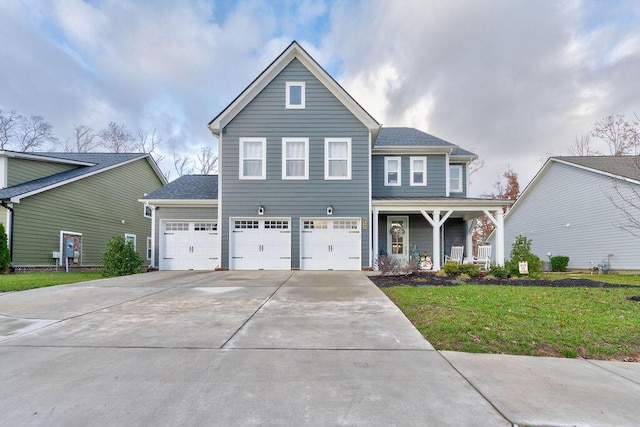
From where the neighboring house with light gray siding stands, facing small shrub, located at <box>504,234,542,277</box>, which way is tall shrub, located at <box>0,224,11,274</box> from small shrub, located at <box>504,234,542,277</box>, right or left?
right

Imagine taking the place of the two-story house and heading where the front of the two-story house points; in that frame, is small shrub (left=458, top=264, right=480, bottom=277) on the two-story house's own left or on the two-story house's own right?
on the two-story house's own left

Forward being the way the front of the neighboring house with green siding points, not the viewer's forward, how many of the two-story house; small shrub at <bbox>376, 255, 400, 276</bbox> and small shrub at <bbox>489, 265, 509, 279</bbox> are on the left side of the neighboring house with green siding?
3

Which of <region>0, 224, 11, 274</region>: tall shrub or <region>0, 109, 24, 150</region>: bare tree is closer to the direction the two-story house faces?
the tall shrub

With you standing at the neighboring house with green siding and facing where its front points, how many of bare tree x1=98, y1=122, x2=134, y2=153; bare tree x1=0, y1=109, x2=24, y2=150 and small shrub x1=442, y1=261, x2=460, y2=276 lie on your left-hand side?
1

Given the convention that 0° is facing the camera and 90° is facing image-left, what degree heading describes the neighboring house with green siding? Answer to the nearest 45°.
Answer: approximately 45°

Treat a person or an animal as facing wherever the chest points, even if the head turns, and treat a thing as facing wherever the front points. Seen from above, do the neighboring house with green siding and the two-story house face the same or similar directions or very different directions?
same or similar directions

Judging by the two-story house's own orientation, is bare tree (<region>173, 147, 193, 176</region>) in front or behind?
behind

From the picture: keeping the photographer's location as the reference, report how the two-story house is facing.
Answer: facing the viewer

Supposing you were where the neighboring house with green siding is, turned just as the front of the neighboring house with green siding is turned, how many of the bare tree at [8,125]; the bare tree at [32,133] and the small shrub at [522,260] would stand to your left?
1

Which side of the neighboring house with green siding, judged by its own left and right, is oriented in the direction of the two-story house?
left

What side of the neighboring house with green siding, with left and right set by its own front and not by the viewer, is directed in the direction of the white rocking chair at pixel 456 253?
left

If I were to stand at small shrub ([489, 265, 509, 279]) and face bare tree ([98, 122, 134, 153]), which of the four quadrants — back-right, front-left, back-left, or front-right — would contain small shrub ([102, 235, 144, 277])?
front-left

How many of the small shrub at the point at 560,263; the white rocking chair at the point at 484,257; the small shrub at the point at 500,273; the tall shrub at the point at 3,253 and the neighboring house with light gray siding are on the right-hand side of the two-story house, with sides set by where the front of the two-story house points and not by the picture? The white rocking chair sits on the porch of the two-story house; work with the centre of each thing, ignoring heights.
1
